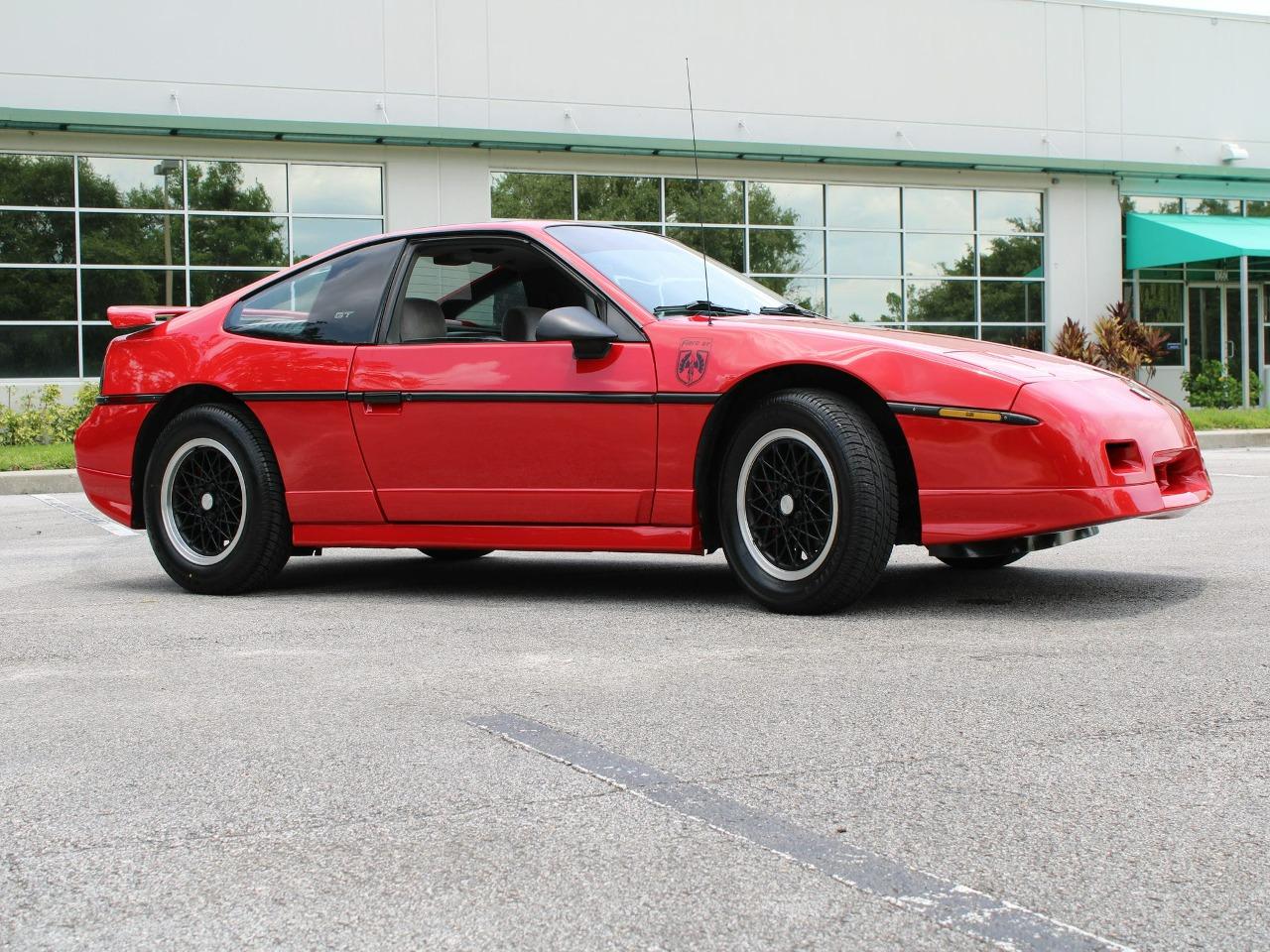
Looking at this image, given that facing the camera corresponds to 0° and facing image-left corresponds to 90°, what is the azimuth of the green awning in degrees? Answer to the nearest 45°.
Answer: approximately 315°

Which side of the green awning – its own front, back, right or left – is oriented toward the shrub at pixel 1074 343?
right

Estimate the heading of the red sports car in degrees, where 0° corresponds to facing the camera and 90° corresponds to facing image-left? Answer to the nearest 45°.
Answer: approximately 315°

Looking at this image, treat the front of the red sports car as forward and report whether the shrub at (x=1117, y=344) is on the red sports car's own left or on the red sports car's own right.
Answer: on the red sports car's own left

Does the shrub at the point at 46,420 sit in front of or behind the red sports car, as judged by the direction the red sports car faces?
behind

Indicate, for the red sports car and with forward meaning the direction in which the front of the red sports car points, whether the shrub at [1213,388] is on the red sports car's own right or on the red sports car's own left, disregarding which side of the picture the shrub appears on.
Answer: on the red sports car's own left
